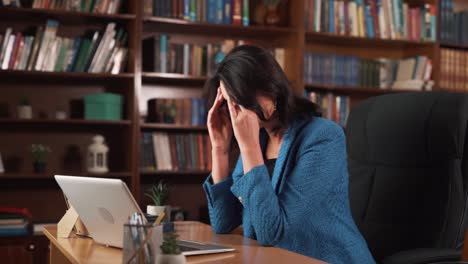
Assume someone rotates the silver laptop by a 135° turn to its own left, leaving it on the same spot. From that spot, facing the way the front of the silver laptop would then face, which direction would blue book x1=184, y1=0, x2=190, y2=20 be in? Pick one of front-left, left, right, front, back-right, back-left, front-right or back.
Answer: right

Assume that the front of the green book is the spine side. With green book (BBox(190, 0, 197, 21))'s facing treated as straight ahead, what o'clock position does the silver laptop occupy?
The silver laptop is roughly at 12 o'clock from the green book.

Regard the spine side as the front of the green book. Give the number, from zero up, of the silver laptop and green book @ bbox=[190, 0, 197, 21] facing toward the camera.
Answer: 1

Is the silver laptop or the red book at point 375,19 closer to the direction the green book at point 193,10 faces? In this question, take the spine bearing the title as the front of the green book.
the silver laptop

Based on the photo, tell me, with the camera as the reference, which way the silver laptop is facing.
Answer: facing away from the viewer and to the right of the viewer

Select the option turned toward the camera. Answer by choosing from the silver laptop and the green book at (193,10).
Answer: the green book

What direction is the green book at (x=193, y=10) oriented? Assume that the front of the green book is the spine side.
toward the camera

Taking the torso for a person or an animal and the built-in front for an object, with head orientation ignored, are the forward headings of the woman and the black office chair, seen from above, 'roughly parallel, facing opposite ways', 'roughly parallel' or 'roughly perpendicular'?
roughly parallel

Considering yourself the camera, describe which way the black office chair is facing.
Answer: facing the viewer and to the left of the viewer

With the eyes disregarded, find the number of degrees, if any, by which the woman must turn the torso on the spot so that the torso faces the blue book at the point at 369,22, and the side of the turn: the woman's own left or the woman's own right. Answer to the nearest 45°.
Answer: approximately 135° to the woman's own right

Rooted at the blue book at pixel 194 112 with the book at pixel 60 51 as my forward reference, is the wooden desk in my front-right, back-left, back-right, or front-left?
front-left

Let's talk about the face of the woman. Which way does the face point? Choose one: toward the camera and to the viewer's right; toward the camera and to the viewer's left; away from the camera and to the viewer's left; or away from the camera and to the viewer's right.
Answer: toward the camera and to the viewer's left

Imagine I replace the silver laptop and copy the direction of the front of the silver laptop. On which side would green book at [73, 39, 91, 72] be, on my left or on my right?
on my left
